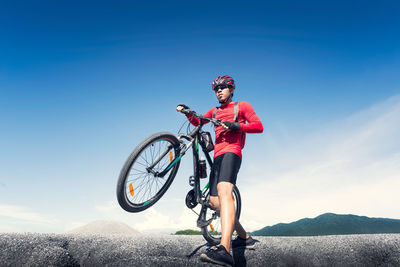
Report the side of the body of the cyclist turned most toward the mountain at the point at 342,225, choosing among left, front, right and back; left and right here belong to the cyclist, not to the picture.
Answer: back

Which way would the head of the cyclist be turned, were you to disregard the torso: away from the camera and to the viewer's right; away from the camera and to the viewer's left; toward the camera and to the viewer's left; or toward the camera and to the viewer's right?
toward the camera and to the viewer's left

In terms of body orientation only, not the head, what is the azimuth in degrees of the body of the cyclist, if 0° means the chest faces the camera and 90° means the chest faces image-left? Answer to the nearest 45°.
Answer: approximately 45°
